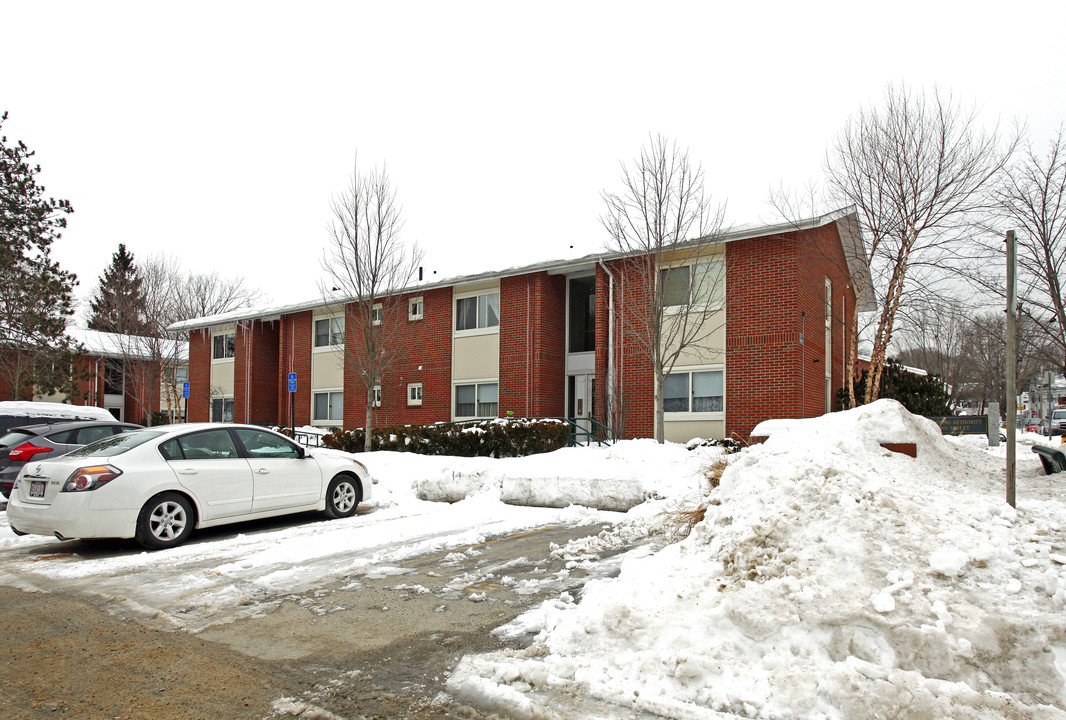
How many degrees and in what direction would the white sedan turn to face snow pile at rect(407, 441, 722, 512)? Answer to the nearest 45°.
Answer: approximately 45° to its right

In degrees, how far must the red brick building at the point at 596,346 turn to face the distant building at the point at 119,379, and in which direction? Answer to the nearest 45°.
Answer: approximately 90° to its right

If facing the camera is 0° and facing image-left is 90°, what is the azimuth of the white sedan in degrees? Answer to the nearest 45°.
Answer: approximately 225°

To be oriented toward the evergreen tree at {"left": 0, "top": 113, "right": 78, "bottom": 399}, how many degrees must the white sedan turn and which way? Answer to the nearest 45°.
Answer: approximately 45° to its left

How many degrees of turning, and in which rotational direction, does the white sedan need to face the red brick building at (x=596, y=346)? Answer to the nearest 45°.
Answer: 0° — it already faces it

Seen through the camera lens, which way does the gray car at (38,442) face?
facing away from the viewer and to the right of the viewer

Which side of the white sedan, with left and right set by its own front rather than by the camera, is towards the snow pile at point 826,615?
right

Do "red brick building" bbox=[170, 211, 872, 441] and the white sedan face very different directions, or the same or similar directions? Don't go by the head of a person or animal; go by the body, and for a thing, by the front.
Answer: very different directions
